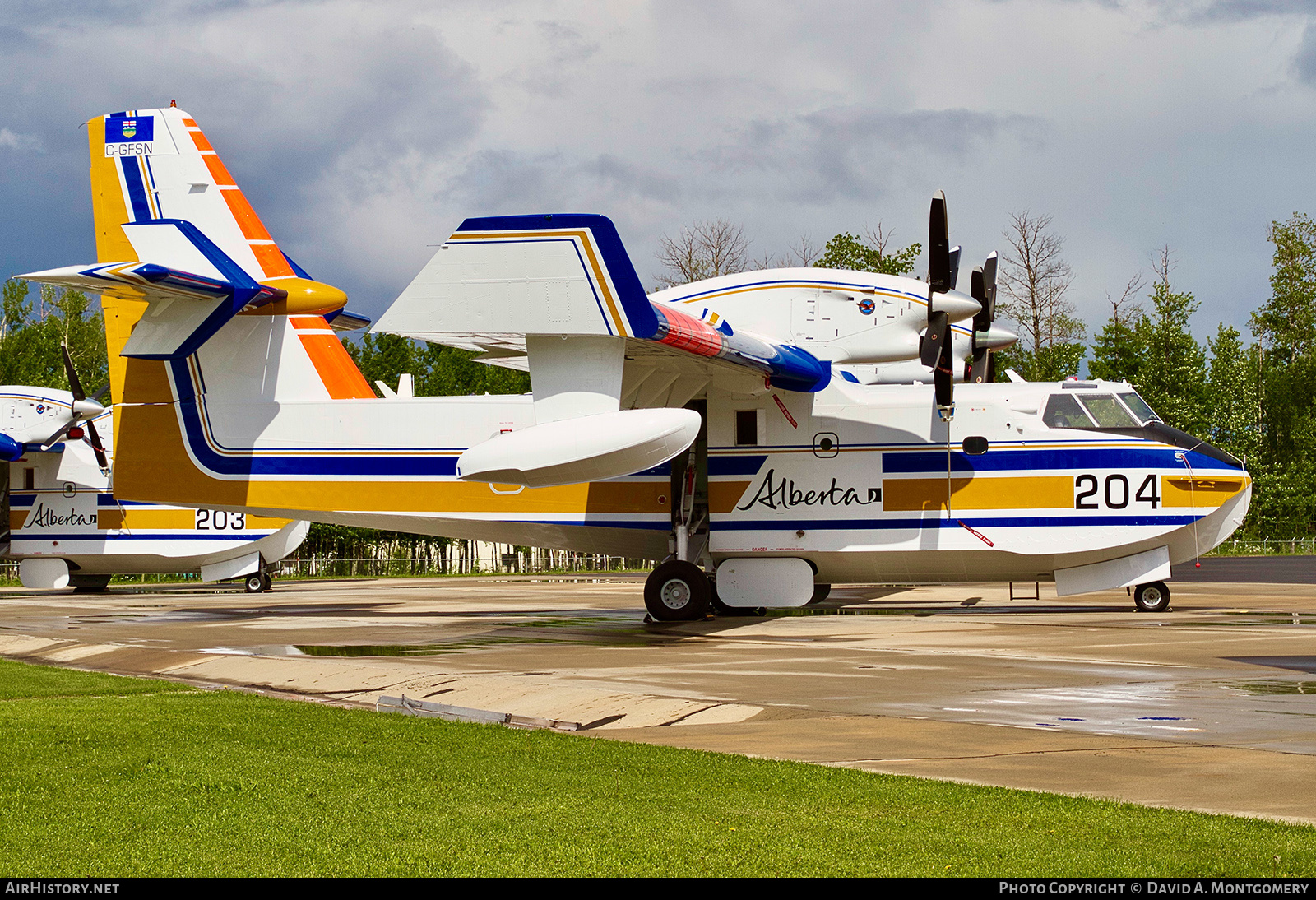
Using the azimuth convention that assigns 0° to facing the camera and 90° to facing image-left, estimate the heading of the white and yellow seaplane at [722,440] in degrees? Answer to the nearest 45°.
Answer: approximately 270°

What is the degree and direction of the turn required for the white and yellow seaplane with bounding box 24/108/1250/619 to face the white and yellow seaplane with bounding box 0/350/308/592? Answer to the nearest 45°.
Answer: approximately 135° to its left
